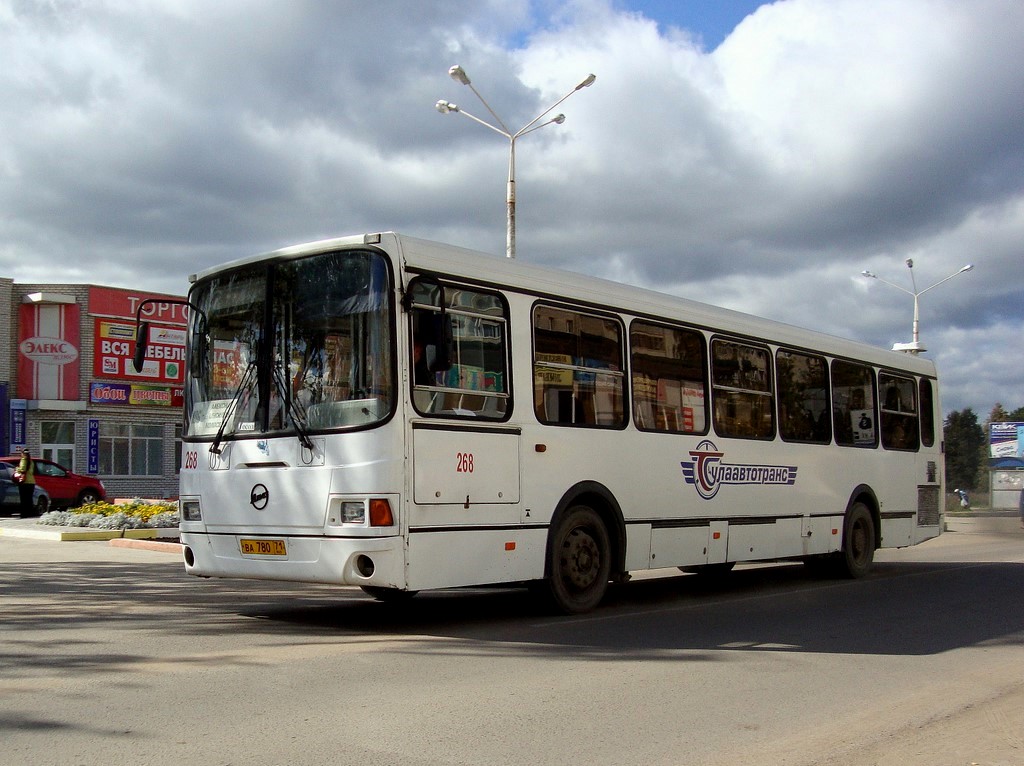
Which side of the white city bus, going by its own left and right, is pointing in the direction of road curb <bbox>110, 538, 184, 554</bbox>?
right

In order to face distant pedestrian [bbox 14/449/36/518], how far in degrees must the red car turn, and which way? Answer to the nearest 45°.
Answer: approximately 90° to its right

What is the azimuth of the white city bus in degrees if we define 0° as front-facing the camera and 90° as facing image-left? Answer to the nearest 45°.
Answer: approximately 45°

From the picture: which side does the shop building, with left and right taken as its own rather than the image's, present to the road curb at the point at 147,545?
front

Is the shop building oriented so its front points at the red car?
yes

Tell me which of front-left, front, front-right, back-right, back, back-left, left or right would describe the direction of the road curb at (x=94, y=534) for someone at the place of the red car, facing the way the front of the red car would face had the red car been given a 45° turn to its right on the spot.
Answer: front-right

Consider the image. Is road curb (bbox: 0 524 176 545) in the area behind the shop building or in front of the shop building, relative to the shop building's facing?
in front

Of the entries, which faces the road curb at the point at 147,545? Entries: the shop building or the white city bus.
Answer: the shop building

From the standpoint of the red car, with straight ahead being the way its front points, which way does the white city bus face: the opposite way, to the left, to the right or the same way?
the opposite way

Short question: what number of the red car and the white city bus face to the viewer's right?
1

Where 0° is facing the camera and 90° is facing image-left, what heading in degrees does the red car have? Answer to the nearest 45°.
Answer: approximately 270°
